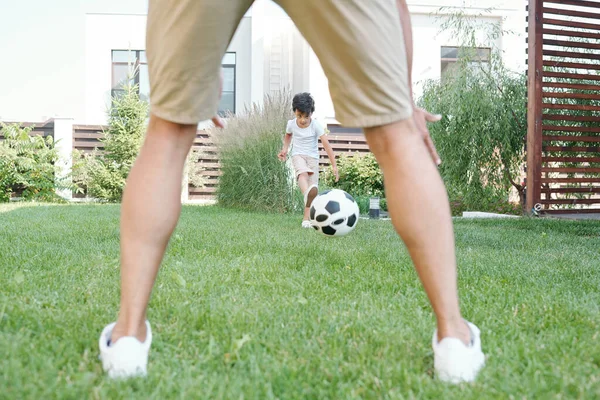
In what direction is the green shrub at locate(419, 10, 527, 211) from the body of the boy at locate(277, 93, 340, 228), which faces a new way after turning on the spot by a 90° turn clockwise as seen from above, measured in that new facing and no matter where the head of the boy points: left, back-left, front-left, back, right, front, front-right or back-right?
back-right

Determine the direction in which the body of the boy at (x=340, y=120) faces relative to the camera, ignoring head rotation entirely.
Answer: away from the camera

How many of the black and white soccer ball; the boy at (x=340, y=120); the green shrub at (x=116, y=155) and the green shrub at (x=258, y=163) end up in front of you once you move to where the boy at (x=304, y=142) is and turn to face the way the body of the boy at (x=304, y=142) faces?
2

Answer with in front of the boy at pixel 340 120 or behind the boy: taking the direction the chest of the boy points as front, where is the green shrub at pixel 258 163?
in front

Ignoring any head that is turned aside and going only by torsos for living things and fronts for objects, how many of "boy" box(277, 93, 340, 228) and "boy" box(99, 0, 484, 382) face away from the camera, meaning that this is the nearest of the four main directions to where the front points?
1

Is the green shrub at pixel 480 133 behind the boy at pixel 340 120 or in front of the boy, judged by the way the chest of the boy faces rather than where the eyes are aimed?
in front

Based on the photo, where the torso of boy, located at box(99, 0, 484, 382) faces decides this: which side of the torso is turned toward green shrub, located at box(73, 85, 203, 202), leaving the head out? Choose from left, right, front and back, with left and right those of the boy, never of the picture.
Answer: front

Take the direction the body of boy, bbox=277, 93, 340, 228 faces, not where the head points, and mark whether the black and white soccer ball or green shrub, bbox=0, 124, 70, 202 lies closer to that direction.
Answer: the black and white soccer ball

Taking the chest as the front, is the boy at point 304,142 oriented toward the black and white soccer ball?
yes

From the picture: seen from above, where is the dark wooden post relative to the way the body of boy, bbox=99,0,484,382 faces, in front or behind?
in front

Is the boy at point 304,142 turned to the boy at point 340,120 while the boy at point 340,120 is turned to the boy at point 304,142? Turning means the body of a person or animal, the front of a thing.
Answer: yes

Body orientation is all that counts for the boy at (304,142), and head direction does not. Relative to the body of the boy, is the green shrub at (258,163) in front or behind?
behind

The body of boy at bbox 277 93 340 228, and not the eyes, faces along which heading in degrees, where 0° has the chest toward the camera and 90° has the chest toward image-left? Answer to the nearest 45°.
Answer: approximately 0°

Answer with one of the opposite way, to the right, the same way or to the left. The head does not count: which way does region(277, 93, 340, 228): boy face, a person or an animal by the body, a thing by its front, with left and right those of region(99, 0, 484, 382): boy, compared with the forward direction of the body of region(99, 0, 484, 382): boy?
the opposite way
